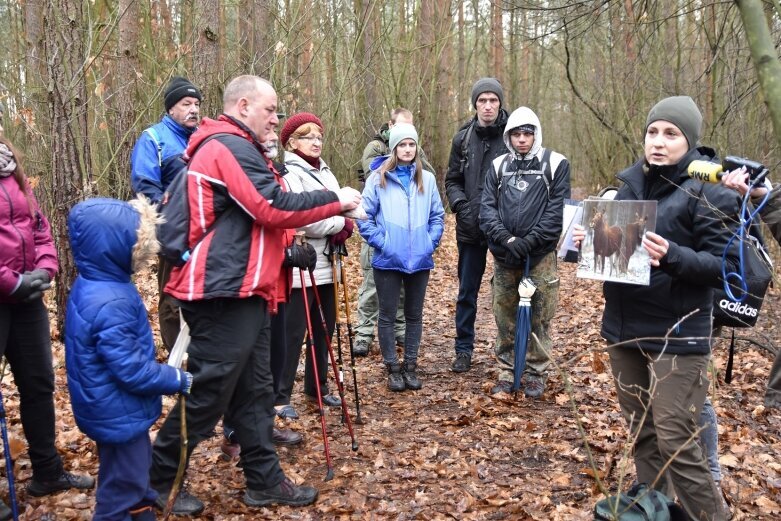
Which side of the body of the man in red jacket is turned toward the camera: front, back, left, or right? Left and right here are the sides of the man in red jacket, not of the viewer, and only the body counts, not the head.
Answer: right

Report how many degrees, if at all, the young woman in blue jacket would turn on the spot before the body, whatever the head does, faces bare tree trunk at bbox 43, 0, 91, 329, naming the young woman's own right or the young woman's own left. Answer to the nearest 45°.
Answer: approximately 90° to the young woman's own right

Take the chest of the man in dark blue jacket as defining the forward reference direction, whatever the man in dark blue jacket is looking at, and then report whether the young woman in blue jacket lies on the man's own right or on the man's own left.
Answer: on the man's own left

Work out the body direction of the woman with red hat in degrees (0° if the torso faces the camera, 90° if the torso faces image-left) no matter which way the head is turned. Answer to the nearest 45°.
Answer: approximately 315°

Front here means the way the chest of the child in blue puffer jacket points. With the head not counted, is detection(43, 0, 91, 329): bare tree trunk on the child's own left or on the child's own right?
on the child's own left

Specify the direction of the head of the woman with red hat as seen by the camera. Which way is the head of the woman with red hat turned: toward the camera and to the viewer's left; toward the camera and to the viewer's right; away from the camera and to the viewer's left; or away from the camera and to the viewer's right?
toward the camera and to the viewer's right

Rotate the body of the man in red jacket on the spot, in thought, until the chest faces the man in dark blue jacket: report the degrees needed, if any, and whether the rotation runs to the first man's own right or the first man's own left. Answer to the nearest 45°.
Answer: approximately 90° to the first man's own left

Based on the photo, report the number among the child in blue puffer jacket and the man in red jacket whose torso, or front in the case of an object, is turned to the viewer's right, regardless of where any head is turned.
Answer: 2

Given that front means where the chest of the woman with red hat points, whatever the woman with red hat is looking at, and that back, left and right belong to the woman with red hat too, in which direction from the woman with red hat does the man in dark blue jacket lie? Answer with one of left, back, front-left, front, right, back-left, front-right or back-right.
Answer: back-right

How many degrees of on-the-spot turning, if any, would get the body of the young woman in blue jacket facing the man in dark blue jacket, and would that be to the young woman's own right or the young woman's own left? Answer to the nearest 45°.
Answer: approximately 45° to the young woman's own right

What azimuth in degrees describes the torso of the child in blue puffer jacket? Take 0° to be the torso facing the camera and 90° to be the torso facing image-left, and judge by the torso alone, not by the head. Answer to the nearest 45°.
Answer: approximately 270°
